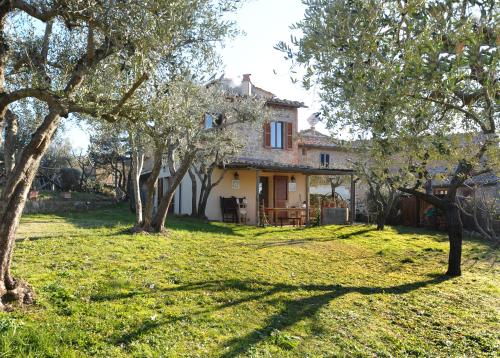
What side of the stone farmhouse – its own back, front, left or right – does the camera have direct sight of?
front

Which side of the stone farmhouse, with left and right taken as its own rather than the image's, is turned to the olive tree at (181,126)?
front
